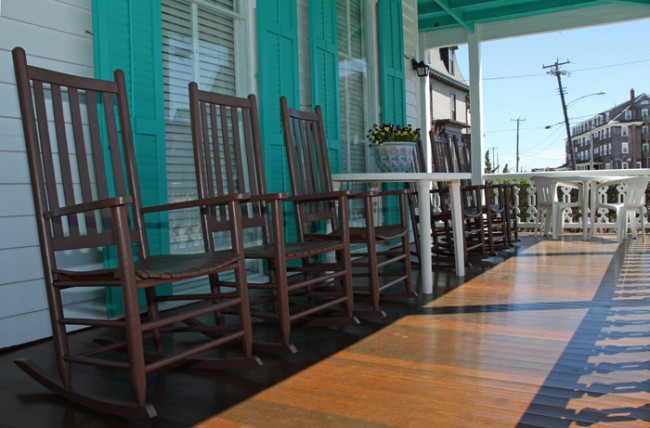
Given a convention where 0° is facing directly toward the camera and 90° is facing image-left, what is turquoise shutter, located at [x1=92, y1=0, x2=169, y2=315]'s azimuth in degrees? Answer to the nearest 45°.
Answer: approximately 315°

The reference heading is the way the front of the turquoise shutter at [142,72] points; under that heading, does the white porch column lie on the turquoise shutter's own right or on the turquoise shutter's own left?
on the turquoise shutter's own left

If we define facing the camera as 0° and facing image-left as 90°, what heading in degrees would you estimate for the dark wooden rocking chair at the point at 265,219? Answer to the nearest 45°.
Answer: approximately 315°

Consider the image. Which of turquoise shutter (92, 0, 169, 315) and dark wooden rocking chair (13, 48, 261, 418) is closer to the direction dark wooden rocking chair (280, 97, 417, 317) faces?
the dark wooden rocking chair

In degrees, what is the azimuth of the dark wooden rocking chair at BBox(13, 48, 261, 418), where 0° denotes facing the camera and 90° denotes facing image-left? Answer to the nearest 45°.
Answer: approximately 315°

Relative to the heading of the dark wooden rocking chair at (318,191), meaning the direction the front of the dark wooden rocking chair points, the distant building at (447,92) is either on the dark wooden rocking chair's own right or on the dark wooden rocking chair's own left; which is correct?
on the dark wooden rocking chair's own left

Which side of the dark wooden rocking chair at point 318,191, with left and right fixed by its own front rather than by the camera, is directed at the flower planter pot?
left

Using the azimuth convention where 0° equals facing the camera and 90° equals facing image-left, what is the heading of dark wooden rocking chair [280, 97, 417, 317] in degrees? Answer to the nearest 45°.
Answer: approximately 315°
